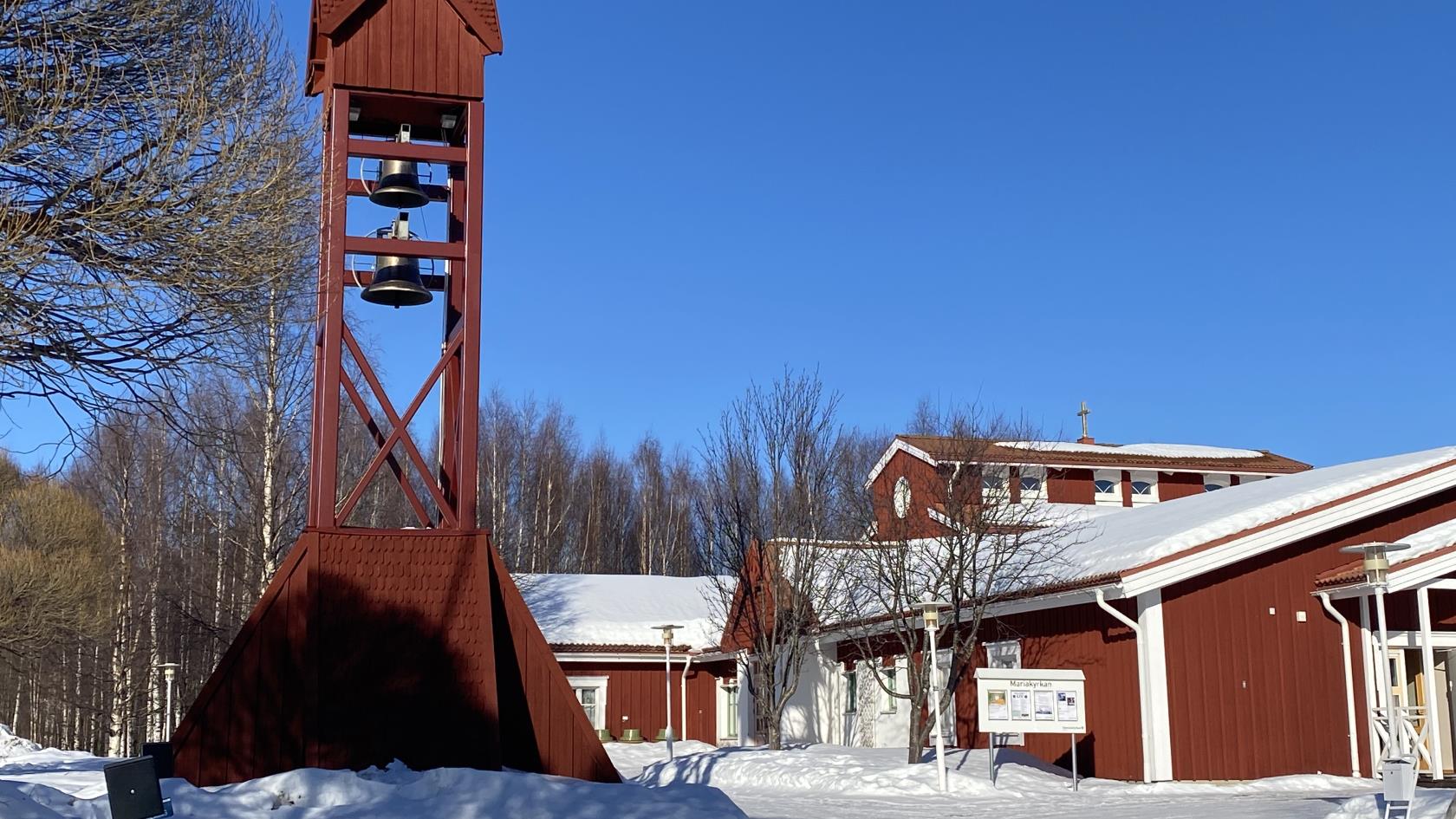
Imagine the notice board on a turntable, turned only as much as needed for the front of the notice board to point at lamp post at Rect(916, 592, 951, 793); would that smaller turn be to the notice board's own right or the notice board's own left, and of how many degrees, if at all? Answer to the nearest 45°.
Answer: approximately 90° to the notice board's own right

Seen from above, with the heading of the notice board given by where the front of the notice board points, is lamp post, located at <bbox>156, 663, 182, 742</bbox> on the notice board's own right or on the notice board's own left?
on the notice board's own right

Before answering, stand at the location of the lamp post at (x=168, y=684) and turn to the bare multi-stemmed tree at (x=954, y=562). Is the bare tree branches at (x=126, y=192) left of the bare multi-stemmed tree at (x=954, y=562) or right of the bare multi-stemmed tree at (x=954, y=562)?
right

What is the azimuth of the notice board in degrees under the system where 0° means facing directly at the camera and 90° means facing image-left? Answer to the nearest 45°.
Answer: approximately 0°

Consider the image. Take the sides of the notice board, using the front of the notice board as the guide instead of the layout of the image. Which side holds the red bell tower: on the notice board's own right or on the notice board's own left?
on the notice board's own right

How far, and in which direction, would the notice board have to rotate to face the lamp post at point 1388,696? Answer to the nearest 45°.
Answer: approximately 45° to its left

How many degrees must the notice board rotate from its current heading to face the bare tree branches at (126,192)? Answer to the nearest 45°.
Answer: approximately 45° to its right

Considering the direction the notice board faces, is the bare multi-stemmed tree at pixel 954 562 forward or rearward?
rearward
